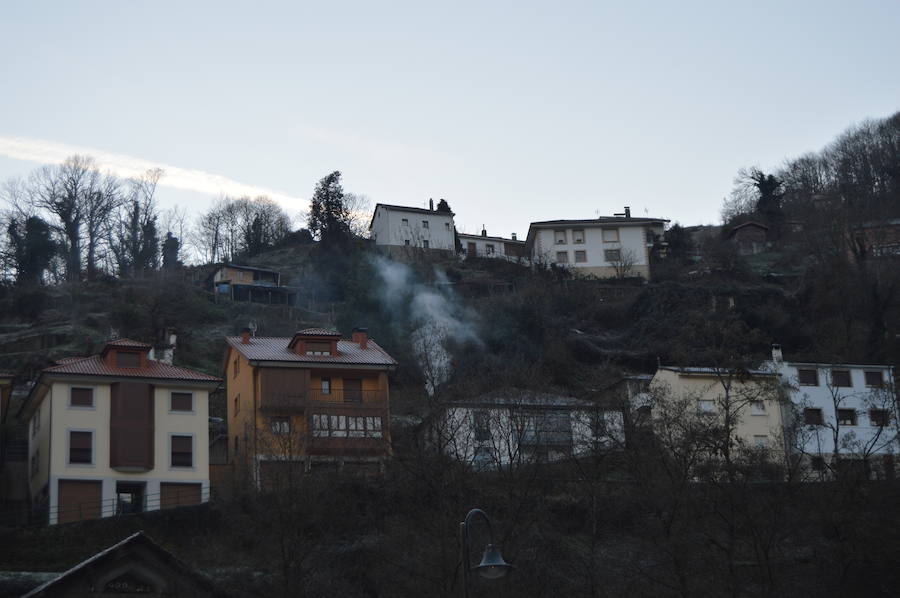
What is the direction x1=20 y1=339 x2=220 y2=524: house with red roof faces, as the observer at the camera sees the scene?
facing the viewer
